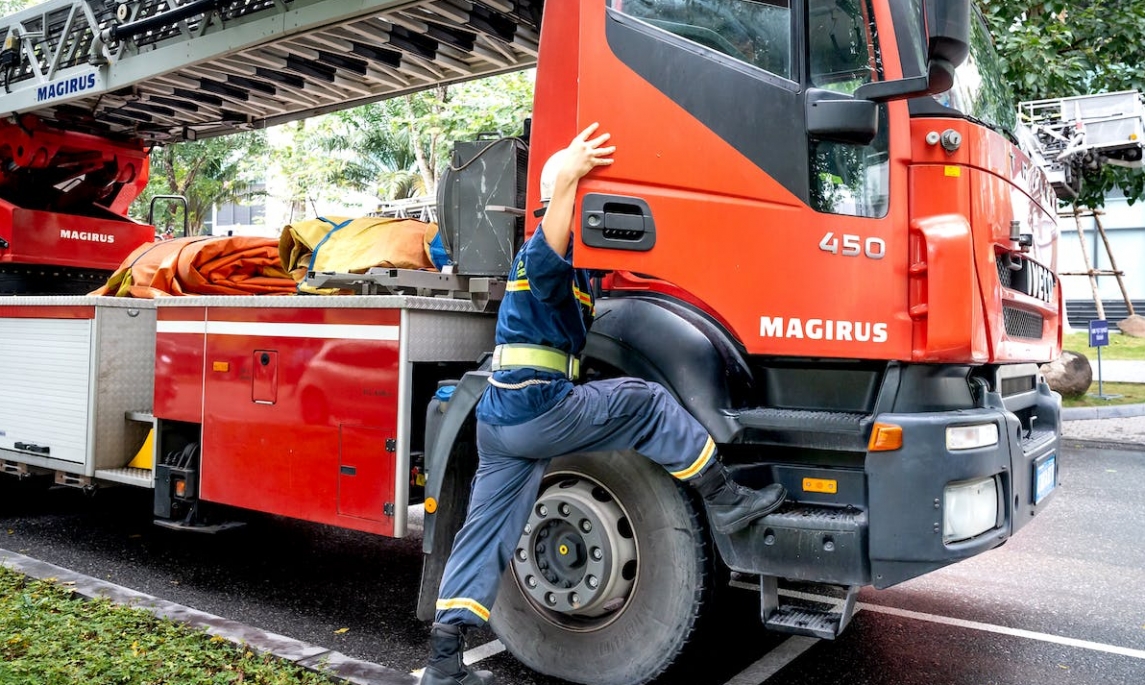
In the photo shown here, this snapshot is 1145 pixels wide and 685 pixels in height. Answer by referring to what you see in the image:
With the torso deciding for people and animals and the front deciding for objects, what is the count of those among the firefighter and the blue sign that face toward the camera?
1

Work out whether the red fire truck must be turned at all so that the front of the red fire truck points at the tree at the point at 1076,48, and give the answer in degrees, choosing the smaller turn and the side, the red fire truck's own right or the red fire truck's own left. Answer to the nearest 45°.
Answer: approximately 90° to the red fire truck's own left

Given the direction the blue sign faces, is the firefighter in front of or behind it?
in front

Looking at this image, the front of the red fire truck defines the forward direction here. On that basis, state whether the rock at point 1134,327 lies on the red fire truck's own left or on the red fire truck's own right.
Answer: on the red fire truck's own left

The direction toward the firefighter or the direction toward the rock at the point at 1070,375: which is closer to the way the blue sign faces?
the firefighter

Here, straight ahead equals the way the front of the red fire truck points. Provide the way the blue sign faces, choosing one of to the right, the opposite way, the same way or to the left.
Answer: to the right

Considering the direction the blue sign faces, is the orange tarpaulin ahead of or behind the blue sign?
ahead

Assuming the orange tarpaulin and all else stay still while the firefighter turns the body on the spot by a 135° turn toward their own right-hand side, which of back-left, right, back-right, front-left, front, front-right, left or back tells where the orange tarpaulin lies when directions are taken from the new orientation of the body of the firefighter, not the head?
right
